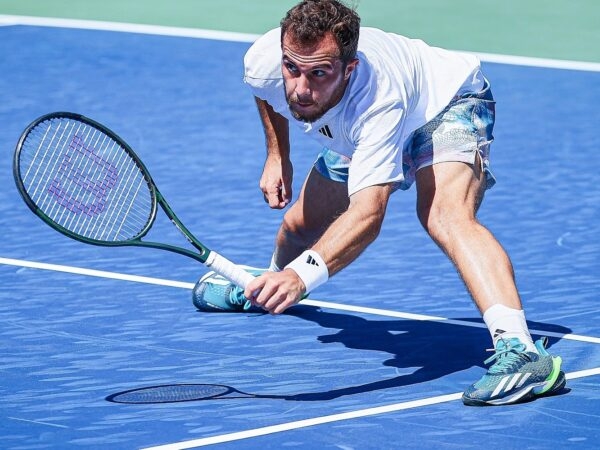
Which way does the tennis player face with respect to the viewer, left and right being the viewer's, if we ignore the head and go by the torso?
facing the viewer and to the left of the viewer
